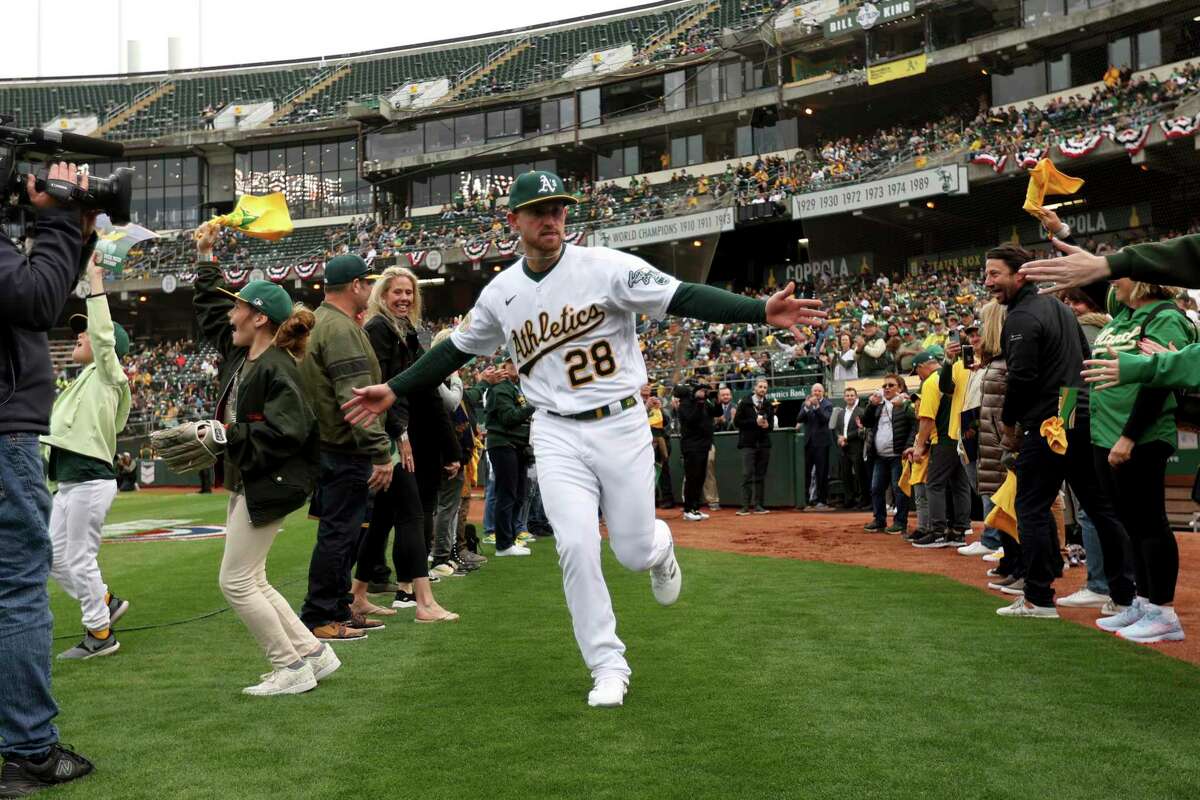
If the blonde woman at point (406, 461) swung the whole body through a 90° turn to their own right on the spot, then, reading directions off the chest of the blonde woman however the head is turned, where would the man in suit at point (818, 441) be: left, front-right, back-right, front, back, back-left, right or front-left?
back

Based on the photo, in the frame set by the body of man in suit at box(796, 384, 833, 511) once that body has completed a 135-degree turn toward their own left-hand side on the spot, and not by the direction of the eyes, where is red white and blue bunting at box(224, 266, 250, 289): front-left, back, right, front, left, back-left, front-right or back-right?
left

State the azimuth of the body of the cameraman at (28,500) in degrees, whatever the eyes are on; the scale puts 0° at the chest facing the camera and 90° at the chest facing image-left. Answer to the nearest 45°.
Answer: approximately 270°

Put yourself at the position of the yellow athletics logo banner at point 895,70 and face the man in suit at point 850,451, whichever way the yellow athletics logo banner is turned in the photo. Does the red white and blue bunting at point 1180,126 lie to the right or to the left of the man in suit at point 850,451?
left

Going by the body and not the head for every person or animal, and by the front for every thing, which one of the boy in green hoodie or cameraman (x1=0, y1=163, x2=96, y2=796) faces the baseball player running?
the cameraman

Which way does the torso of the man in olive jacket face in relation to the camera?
to the viewer's right

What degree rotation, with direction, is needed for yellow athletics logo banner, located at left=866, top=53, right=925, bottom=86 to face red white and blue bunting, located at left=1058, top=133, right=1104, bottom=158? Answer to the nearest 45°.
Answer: approximately 90° to its left

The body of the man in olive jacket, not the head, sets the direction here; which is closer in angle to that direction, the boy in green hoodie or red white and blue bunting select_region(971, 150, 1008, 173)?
the red white and blue bunting

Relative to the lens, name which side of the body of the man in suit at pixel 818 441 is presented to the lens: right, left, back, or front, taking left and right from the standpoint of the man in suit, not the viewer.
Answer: front
